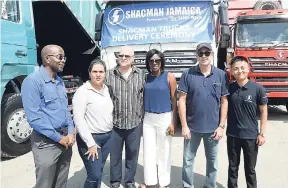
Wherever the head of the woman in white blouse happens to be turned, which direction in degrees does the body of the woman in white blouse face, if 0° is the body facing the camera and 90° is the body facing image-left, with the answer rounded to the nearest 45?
approximately 315°

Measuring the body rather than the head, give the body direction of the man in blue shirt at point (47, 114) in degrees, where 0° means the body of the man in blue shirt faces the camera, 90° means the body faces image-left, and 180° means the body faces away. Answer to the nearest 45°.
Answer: approximately 315°

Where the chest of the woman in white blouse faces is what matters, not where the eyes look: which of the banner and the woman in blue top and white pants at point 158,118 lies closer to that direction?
the woman in blue top and white pants

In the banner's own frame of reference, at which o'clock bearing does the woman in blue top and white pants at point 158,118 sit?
The woman in blue top and white pants is roughly at 12 o'clock from the banner.

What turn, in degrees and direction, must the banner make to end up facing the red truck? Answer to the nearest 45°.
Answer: approximately 135° to its left

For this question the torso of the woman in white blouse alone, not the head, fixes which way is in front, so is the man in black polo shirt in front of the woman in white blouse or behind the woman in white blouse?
in front

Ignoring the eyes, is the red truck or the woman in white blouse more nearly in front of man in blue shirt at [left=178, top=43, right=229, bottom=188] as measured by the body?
the woman in white blouse

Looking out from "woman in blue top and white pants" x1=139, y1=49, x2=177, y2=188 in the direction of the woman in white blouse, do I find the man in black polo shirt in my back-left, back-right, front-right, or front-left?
back-left

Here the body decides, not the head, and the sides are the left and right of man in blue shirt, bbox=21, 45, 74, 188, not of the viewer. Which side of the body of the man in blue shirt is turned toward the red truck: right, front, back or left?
left

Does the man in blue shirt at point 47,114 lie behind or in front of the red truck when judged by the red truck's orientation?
in front
